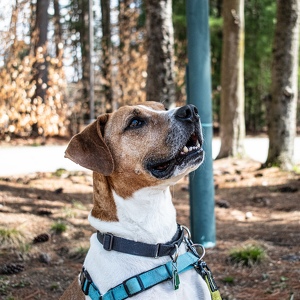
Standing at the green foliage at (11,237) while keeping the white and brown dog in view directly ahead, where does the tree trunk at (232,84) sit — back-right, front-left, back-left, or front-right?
back-left

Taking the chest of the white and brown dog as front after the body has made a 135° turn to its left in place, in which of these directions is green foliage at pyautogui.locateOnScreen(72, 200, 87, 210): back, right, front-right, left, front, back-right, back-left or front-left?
front

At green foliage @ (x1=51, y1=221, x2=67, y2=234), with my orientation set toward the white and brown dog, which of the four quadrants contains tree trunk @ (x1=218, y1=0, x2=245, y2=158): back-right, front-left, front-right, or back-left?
back-left

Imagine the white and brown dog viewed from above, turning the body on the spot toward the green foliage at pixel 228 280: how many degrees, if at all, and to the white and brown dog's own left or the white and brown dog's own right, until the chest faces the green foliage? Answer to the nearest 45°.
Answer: approximately 90° to the white and brown dog's own left

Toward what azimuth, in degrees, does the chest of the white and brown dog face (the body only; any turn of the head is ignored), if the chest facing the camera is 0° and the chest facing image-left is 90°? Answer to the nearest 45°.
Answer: approximately 315°

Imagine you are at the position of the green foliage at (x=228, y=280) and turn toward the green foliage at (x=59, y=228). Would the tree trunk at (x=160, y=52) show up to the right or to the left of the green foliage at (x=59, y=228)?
right

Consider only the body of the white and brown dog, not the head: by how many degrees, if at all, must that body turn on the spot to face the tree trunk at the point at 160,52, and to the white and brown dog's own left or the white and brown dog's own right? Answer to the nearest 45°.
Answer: approximately 135° to the white and brown dog's own left

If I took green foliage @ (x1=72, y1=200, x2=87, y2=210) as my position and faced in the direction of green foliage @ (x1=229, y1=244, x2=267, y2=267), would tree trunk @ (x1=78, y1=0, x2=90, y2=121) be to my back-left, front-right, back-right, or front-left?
back-left
